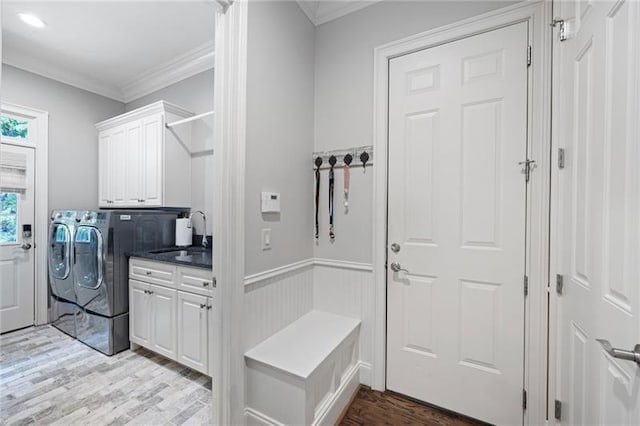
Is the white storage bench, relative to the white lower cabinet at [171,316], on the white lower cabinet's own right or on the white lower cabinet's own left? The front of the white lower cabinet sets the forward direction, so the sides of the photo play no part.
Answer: on the white lower cabinet's own left

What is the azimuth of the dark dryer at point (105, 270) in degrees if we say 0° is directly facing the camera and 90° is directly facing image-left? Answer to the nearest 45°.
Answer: approximately 45°

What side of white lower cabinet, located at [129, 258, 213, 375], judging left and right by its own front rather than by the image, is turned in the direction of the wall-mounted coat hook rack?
left

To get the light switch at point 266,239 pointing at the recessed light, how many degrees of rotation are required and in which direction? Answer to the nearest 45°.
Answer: approximately 180°

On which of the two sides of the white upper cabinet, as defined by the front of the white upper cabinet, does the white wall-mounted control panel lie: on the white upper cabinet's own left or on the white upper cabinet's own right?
on the white upper cabinet's own left

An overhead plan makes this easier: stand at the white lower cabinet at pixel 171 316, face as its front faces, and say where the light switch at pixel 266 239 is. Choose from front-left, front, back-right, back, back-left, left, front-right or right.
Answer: left

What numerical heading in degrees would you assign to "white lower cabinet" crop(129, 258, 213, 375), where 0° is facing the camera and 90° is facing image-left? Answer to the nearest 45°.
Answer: approximately 45°

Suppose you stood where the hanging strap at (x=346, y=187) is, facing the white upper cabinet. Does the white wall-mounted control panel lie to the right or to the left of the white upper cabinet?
left

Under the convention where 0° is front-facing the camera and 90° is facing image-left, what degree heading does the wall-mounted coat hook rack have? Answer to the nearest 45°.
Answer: approximately 45°

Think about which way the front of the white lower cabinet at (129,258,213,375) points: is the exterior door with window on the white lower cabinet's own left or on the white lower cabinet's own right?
on the white lower cabinet's own right

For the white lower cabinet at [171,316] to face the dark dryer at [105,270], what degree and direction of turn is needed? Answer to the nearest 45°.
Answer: approximately 90° to its right

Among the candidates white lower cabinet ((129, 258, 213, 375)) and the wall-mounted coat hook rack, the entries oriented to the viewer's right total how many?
0

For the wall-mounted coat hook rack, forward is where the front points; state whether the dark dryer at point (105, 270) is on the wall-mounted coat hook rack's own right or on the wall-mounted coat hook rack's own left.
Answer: on the wall-mounted coat hook rack's own right

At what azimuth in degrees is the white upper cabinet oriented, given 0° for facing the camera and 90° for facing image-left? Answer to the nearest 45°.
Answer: approximately 45°
